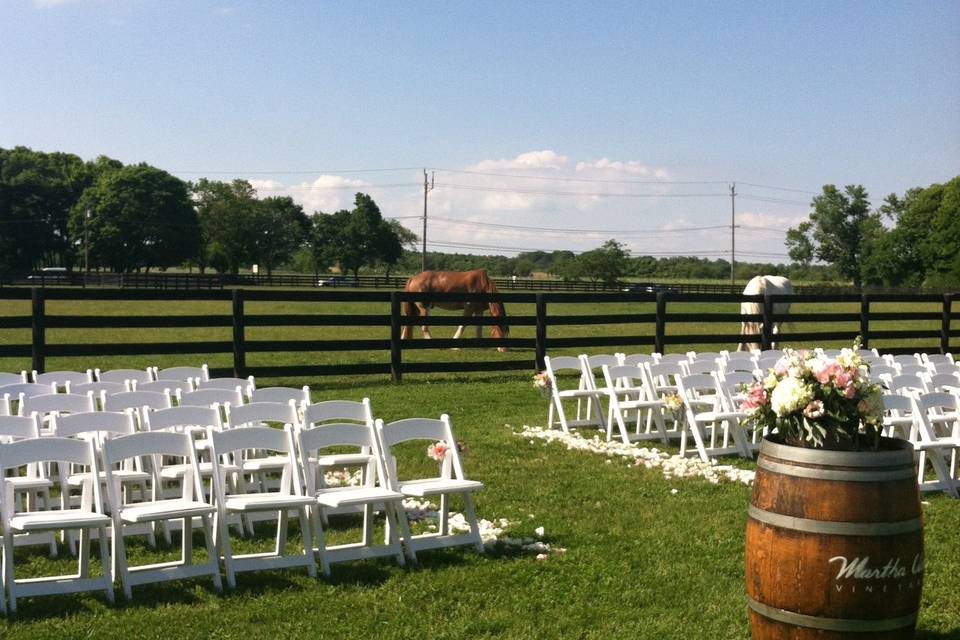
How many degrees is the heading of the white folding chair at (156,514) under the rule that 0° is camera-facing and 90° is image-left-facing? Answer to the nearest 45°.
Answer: approximately 315°

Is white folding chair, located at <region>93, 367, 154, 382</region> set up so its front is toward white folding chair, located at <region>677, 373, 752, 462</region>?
no

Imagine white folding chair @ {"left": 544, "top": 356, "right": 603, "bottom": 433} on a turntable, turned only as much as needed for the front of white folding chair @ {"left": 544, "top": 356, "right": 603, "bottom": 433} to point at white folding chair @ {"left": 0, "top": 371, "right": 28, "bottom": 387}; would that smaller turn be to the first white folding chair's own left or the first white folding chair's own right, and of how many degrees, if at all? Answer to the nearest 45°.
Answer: approximately 90° to the first white folding chair's own right

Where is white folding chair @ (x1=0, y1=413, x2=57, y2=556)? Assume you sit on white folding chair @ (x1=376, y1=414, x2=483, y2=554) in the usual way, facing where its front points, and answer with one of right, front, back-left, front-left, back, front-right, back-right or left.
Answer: back-right

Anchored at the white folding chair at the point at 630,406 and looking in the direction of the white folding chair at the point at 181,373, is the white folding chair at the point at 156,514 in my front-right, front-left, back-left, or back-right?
front-left

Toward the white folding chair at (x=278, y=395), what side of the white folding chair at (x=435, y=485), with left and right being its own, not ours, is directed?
back

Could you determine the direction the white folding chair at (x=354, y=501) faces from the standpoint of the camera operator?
facing the viewer and to the right of the viewer

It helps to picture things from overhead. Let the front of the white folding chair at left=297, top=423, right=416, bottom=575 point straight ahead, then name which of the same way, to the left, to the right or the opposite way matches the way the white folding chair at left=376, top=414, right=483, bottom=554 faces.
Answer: the same way

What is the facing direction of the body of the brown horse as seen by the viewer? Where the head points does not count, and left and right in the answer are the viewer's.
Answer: facing to the right of the viewer

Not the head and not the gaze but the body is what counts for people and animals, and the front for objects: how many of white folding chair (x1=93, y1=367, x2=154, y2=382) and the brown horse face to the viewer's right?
1

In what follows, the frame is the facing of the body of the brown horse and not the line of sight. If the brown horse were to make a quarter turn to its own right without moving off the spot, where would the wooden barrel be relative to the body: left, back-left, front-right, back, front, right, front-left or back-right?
front

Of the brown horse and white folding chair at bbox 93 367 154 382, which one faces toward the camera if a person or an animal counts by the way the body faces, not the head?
the white folding chair

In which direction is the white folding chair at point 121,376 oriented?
toward the camera

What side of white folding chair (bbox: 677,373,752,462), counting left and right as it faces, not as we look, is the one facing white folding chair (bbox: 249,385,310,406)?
right

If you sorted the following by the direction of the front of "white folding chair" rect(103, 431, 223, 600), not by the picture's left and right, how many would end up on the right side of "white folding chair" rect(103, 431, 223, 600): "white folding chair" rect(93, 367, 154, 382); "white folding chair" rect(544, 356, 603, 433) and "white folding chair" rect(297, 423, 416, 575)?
0

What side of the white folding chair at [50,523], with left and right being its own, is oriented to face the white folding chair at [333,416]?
left

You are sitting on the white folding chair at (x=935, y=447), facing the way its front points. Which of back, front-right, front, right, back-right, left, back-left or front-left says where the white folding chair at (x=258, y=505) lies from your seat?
right

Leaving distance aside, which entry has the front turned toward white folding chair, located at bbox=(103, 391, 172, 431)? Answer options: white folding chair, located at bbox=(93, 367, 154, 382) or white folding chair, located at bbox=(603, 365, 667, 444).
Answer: white folding chair, located at bbox=(93, 367, 154, 382)

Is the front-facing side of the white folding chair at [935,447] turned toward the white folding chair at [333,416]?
no

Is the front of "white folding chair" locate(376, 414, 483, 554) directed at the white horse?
no

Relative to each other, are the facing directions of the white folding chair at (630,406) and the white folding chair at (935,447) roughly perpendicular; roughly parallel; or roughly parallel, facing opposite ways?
roughly parallel

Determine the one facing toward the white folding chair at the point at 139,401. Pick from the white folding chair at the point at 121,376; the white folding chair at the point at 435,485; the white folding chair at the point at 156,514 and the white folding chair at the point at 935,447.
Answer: the white folding chair at the point at 121,376

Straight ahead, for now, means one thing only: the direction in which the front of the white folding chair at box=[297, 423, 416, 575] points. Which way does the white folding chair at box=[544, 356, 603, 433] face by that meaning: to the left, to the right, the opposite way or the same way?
the same way
